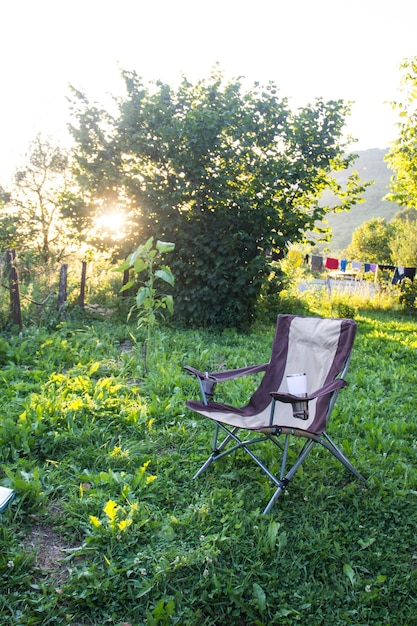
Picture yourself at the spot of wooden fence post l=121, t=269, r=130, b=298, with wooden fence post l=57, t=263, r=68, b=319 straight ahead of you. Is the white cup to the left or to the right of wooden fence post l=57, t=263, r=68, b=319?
left

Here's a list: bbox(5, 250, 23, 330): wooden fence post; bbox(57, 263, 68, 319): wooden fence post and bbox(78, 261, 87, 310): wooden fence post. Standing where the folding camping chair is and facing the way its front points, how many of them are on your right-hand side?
3

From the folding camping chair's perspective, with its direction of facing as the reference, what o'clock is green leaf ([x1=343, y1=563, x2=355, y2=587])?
The green leaf is roughly at 10 o'clock from the folding camping chair.

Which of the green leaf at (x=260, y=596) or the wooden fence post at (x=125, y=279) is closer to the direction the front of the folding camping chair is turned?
the green leaf

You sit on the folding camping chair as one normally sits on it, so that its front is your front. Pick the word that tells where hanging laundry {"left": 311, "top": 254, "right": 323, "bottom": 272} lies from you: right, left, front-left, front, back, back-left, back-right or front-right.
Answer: back-right

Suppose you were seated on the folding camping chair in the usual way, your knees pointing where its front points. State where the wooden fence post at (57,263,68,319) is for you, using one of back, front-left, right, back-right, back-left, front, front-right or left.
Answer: right

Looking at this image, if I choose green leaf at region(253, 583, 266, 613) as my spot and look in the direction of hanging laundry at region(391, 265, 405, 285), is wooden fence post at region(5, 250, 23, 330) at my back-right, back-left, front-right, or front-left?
front-left

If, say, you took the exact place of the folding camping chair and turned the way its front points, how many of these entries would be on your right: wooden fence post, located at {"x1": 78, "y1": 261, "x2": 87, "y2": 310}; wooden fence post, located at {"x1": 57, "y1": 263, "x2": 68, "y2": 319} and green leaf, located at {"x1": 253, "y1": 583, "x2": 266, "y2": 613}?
2

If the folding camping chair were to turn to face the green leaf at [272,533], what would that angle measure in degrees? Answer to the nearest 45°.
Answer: approximately 45° to its left

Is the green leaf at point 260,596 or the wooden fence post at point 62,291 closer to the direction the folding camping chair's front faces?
the green leaf

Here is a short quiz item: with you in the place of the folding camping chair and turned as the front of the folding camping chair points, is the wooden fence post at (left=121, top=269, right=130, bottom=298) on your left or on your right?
on your right

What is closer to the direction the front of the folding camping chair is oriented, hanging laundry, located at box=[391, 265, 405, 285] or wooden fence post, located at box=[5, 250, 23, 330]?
the wooden fence post

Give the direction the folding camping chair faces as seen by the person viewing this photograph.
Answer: facing the viewer and to the left of the viewer

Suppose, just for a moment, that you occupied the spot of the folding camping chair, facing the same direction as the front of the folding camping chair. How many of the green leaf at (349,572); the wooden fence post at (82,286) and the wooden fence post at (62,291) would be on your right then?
2

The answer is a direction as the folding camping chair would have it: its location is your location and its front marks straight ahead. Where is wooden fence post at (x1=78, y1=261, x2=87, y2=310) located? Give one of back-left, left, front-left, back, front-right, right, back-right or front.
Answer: right

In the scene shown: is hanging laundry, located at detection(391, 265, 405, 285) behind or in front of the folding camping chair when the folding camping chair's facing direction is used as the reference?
behind

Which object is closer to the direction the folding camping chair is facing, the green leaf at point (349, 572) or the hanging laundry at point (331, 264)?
the green leaf
